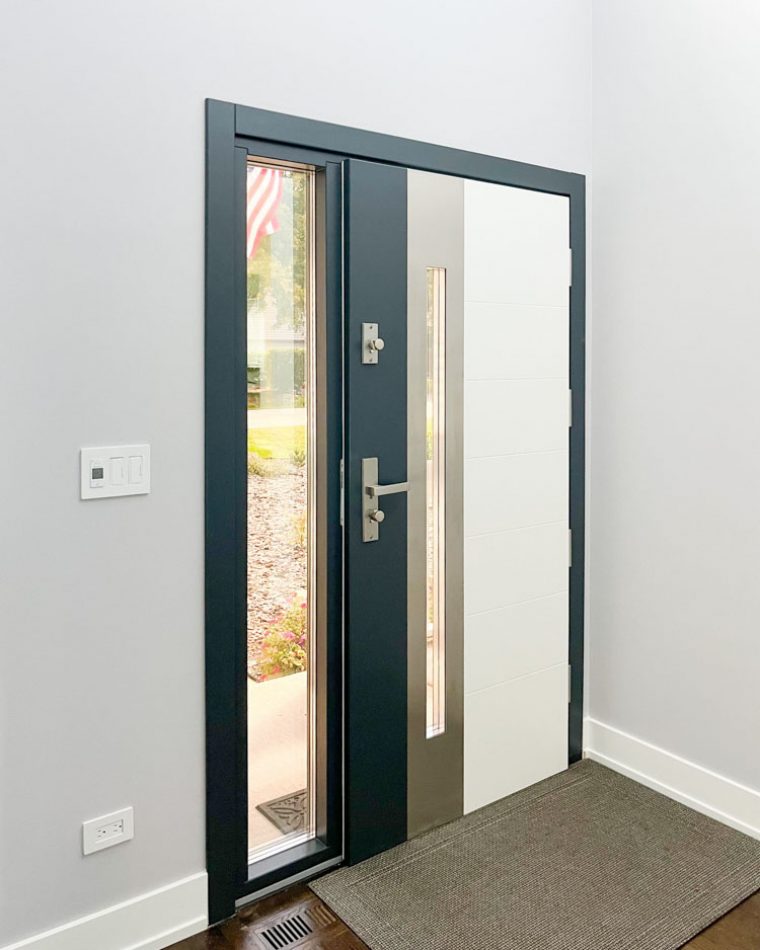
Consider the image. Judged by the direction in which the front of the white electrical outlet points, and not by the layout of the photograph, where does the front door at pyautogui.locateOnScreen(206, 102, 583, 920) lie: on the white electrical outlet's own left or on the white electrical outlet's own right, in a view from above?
on the white electrical outlet's own left

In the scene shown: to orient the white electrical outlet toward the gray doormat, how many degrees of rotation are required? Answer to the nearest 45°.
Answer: approximately 45° to its left

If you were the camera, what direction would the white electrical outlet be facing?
facing the viewer and to the right of the viewer

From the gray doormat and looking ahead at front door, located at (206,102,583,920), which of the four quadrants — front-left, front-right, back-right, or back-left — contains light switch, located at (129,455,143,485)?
front-left

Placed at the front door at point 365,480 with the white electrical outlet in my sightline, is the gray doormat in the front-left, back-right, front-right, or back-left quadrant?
back-left
